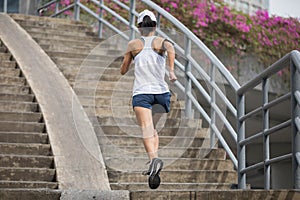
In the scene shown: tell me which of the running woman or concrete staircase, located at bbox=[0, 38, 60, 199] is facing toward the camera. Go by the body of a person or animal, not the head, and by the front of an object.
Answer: the concrete staircase

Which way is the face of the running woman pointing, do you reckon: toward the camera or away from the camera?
away from the camera

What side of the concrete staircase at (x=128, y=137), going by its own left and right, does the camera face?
front

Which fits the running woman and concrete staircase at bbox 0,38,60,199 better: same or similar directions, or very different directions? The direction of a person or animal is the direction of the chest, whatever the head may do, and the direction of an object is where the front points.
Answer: very different directions

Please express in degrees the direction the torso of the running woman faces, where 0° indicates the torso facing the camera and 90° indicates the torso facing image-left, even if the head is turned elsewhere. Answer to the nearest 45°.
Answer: approximately 180°
